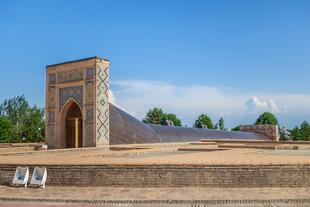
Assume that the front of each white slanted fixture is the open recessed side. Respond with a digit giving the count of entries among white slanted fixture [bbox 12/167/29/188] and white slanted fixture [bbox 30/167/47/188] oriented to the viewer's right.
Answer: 0

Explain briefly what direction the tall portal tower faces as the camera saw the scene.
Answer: facing the viewer and to the left of the viewer

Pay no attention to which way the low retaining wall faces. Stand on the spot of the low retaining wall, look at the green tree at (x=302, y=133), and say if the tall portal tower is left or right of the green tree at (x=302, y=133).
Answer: left

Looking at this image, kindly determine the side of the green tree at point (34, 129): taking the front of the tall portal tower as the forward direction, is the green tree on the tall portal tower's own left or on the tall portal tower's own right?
on the tall portal tower's own right
